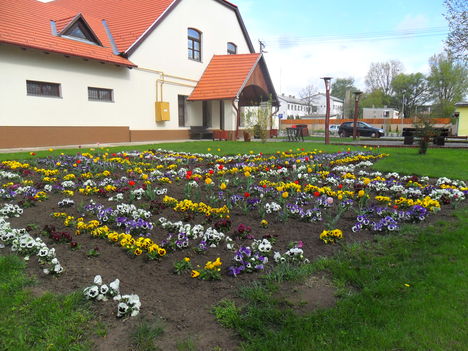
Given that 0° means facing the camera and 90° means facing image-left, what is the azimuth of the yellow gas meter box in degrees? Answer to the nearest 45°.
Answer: approximately 315°

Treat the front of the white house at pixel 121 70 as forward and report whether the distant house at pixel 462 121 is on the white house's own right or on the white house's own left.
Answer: on the white house's own left

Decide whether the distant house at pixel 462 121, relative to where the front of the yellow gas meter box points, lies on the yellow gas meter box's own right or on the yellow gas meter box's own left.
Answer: on the yellow gas meter box's own left

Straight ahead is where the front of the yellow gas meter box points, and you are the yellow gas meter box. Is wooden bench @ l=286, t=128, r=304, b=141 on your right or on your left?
on your left

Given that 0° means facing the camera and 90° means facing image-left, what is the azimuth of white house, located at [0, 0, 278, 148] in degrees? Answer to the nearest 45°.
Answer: approximately 315°
